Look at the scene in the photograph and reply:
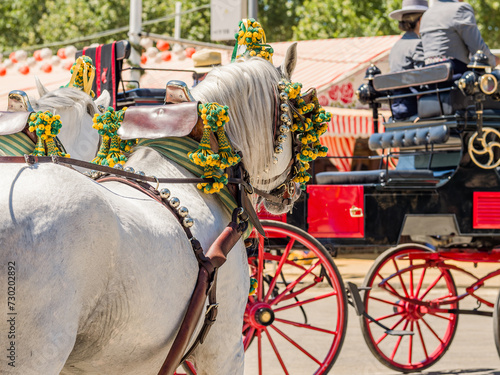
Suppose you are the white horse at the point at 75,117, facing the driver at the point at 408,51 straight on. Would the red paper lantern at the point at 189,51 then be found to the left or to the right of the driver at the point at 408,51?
left

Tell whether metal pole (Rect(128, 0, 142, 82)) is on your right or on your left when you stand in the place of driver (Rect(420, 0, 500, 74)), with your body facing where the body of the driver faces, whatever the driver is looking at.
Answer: on your left

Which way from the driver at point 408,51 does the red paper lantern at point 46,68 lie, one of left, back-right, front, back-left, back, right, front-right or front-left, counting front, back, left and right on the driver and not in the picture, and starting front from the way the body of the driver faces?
left

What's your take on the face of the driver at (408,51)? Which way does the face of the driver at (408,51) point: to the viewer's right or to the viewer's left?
to the viewer's right

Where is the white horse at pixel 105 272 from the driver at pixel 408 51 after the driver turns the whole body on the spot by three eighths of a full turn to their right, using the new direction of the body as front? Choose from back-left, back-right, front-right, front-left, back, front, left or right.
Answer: front

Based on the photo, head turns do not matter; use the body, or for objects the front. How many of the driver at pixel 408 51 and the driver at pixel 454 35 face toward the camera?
0

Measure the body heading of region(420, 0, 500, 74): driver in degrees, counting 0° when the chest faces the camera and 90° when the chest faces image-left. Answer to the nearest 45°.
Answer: approximately 225°

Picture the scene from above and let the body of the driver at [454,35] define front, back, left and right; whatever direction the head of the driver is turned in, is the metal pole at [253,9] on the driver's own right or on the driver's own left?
on the driver's own left

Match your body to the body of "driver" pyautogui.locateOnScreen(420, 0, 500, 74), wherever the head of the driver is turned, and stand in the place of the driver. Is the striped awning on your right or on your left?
on your left

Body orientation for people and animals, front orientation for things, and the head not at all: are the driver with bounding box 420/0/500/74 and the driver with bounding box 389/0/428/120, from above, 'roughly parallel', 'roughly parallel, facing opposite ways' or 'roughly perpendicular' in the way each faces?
roughly parallel

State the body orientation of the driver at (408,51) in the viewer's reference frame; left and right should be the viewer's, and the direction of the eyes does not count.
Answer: facing away from the viewer and to the right of the viewer

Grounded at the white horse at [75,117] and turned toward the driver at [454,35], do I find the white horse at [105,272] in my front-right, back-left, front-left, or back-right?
back-right
